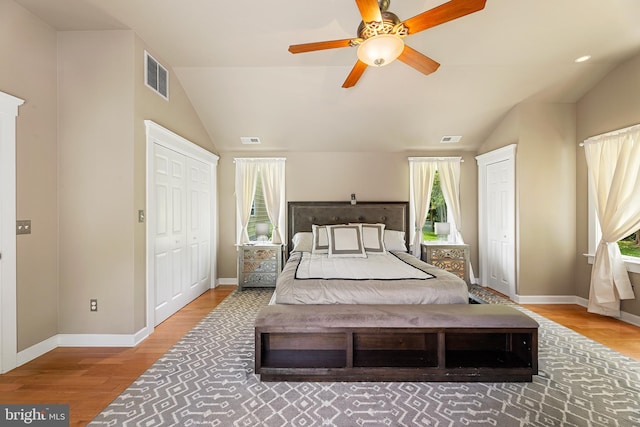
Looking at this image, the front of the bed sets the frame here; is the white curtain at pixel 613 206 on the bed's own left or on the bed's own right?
on the bed's own left

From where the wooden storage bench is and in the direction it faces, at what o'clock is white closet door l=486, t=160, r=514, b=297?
The white closet door is roughly at 7 o'clock from the wooden storage bench.

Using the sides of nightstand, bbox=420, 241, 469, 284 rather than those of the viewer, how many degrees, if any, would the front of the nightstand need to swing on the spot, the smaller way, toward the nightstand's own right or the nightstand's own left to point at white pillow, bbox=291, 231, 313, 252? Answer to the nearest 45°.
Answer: approximately 45° to the nightstand's own right

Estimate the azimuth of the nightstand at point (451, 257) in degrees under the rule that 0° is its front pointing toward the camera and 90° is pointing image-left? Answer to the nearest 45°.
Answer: approximately 0°

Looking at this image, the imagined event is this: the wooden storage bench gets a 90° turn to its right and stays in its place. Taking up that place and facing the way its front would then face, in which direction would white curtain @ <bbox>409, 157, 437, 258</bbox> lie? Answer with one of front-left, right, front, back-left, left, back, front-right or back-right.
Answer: right

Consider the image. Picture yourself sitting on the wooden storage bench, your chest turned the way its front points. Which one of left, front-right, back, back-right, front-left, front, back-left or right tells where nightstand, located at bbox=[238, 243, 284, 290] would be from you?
back-right

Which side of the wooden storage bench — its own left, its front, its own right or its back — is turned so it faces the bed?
back

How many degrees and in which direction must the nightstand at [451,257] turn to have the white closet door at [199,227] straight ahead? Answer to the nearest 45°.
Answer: approximately 45° to its right

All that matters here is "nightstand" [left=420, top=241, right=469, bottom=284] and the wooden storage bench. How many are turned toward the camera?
2

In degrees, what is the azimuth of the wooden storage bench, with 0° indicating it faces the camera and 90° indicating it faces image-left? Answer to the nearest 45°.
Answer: approximately 0°

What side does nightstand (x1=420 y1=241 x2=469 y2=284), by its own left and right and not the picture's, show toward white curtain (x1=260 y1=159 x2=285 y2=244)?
right

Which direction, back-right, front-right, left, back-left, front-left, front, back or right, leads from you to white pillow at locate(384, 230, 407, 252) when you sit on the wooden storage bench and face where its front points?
back
